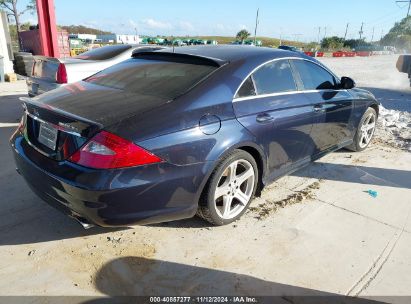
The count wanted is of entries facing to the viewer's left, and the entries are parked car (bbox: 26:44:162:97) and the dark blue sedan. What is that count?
0

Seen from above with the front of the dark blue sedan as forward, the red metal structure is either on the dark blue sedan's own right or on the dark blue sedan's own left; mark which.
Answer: on the dark blue sedan's own left

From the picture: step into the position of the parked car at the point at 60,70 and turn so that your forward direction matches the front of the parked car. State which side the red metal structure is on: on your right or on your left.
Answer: on your left

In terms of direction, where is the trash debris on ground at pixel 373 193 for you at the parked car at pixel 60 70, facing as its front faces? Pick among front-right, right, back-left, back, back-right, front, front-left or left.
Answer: right

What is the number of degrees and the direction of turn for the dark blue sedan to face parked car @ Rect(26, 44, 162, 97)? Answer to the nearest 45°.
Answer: approximately 90° to its left

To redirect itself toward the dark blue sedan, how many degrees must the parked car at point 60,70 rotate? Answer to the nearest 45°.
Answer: approximately 135° to its right

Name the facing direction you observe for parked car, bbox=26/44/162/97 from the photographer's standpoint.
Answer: facing away from the viewer and to the right of the viewer

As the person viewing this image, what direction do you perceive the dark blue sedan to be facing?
facing away from the viewer and to the right of the viewer

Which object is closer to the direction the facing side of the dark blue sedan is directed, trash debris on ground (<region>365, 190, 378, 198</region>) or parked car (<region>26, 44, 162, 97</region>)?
the trash debris on ground
